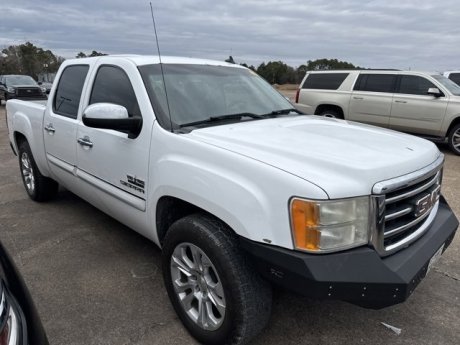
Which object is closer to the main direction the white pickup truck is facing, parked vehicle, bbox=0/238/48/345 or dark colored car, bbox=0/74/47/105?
the parked vehicle

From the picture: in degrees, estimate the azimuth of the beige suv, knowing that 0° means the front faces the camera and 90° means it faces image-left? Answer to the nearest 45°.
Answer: approximately 315°

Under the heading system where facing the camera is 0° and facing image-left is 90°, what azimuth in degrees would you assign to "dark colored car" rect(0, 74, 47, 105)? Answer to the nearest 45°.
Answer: approximately 315°

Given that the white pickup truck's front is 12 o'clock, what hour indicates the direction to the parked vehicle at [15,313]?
The parked vehicle is roughly at 3 o'clock from the white pickup truck.

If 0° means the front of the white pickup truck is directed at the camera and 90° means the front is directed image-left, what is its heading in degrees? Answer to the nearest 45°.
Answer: approximately 315°

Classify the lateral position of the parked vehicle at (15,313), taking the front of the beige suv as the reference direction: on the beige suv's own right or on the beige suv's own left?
on the beige suv's own right

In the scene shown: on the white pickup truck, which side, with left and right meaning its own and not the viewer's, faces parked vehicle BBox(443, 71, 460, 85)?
left
